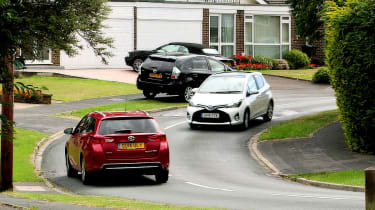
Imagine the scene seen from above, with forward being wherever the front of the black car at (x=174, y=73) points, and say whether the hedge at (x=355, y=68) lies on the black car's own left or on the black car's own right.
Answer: on the black car's own right

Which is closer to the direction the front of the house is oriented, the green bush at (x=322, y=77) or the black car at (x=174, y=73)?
the black car

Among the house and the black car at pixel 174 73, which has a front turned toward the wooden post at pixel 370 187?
the house

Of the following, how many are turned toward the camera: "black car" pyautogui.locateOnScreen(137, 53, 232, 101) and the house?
1

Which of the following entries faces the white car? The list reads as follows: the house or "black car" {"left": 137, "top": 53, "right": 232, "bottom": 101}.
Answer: the house

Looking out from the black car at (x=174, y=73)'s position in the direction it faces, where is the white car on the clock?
The white car is roughly at 4 o'clock from the black car.

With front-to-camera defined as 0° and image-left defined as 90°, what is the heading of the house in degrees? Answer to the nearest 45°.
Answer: approximately 0°

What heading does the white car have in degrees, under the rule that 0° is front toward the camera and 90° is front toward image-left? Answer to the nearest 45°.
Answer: approximately 45°

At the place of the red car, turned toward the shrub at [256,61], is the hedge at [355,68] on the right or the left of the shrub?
right

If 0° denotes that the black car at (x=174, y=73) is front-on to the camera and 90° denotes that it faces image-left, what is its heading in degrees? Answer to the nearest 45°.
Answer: approximately 225°

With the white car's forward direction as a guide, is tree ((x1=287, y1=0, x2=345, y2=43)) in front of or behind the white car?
behind

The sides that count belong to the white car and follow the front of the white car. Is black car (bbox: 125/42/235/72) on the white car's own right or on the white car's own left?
on the white car's own right
